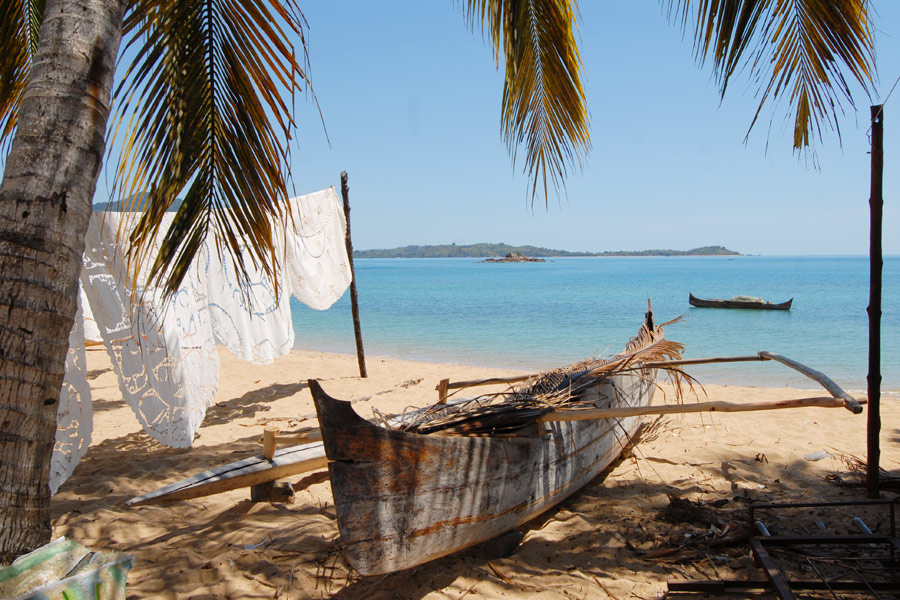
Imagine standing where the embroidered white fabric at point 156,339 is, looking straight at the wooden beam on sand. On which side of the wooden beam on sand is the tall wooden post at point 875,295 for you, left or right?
left

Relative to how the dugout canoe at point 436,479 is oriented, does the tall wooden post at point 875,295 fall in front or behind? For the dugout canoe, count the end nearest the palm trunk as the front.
behind

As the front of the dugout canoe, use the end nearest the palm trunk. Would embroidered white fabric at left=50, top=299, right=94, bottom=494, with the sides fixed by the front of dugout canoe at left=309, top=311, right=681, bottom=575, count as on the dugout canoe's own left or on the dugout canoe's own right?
on the dugout canoe's own right
